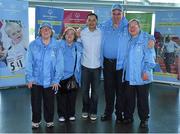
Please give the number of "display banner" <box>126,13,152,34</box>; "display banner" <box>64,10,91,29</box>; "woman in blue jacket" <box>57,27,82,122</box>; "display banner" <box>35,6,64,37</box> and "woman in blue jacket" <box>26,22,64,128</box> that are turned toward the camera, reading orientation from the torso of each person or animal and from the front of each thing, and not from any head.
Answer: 5

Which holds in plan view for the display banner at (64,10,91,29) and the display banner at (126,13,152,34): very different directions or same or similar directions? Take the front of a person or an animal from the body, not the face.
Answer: same or similar directions

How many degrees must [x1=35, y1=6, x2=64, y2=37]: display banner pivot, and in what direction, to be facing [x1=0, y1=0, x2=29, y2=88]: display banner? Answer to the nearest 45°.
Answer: approximately 90° to its right

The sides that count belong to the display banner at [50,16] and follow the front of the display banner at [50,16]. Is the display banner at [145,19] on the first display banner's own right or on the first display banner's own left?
on the first display banner's own left

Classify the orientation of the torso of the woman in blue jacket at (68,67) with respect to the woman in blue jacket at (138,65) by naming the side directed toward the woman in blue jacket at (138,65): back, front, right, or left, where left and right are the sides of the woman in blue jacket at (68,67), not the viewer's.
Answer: left

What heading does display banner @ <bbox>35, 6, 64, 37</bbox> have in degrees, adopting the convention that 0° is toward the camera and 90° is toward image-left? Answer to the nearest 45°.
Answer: approximately 0°

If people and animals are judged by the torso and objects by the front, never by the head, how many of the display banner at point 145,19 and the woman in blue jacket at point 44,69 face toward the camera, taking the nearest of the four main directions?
2

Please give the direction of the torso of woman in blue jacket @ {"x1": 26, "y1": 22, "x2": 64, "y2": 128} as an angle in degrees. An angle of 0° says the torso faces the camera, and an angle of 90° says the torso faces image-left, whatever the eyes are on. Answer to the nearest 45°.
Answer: approximately 0°

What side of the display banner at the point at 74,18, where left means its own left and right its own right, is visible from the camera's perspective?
front

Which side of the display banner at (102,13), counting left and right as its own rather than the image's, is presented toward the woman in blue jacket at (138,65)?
front

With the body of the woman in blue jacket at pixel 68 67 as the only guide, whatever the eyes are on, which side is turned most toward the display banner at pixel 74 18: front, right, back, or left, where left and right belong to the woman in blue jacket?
back

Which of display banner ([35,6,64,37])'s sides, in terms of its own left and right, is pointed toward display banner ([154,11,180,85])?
left
